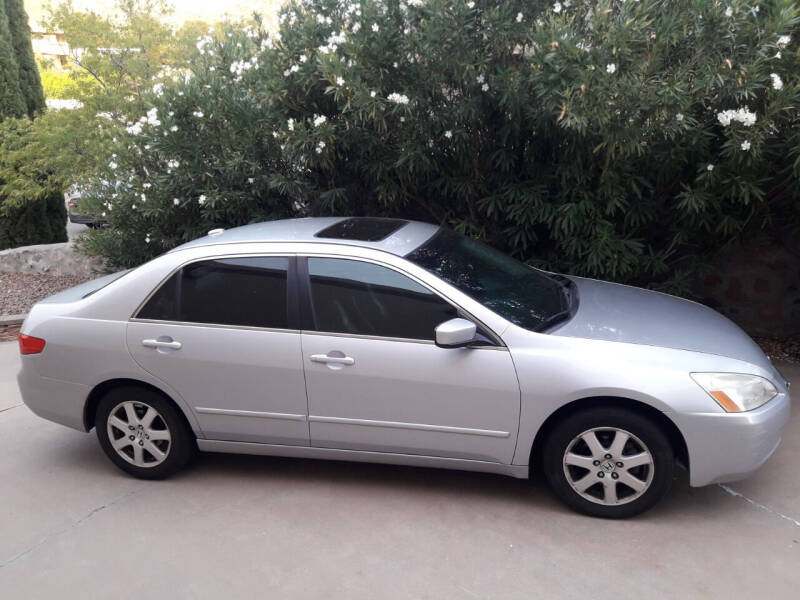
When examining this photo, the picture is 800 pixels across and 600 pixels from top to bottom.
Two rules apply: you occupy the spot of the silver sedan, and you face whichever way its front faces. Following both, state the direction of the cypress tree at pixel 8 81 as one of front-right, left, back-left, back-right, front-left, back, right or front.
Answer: back-left

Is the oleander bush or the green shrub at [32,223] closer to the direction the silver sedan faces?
the oleander bush

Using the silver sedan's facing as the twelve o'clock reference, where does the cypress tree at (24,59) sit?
The cypress tree is roughly at 8 o'clock from the silver sedan.

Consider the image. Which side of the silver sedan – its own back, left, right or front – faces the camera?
right

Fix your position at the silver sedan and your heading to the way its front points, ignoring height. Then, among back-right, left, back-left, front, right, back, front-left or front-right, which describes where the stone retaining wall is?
back-left

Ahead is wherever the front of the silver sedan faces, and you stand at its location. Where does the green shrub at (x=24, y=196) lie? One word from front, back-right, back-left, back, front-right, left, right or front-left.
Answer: back-left

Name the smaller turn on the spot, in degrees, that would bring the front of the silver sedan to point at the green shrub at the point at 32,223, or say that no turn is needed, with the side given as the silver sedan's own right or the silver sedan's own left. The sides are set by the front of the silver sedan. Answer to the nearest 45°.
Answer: approximately 135° to the silver sedan's own left
